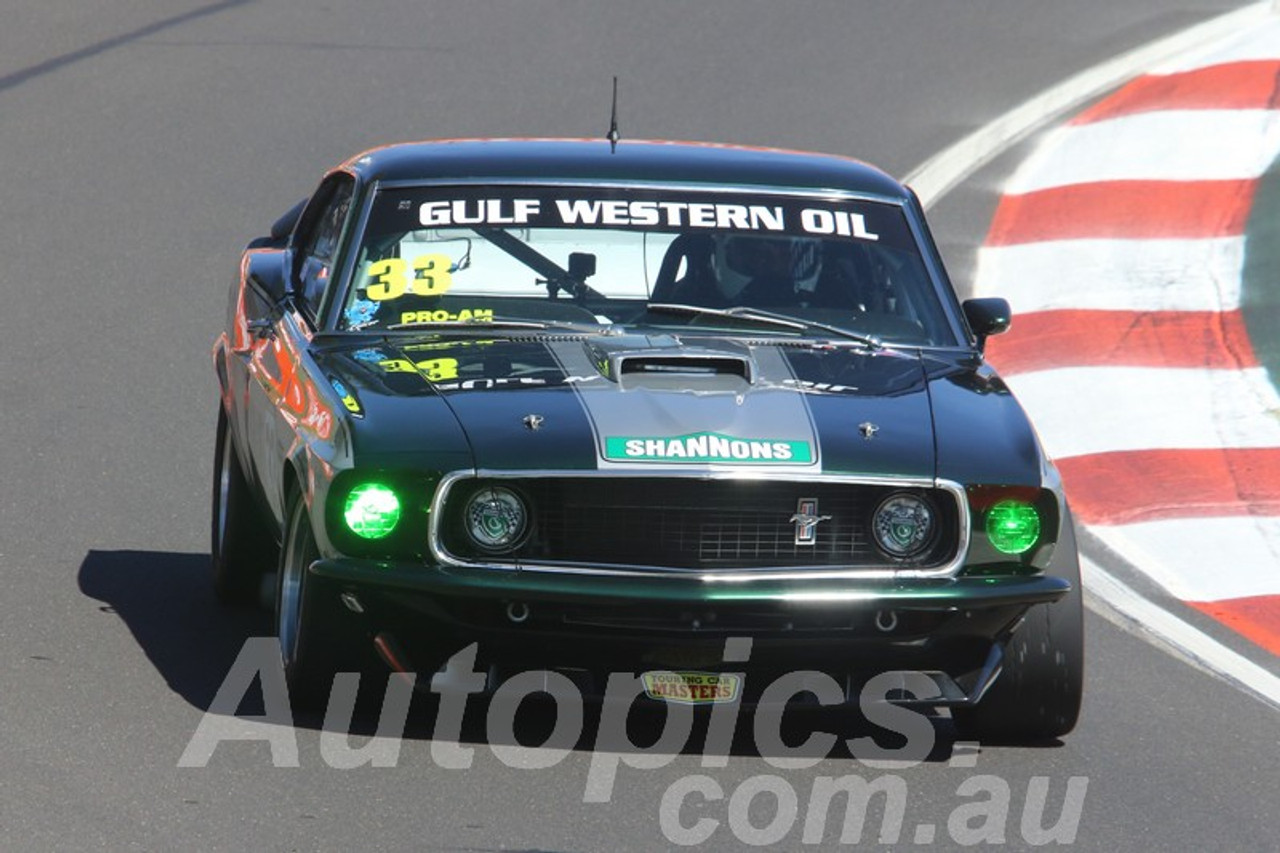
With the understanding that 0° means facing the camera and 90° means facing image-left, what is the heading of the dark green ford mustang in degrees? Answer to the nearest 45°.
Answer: approximately 0°
